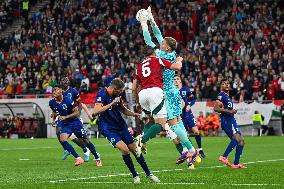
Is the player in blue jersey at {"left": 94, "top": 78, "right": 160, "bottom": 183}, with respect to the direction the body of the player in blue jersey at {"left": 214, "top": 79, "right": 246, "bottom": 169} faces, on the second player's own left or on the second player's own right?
on the second player's own right

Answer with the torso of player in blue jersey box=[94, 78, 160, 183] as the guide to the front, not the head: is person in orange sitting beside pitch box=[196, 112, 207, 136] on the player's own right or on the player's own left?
on the player's own left

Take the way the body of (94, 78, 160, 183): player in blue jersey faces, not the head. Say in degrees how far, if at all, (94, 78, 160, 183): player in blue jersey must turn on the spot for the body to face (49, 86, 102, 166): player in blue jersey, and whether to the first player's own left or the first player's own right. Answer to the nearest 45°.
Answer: approximately 135° to the first player's own left
